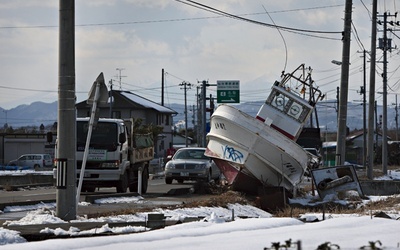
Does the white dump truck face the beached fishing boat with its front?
no

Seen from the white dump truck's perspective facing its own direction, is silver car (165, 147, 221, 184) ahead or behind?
behind

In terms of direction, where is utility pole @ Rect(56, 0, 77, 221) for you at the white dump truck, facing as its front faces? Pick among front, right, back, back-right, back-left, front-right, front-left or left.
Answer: front-left

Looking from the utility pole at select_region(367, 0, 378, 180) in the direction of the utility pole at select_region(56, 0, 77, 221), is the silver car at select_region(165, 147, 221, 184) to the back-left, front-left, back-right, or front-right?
front-right

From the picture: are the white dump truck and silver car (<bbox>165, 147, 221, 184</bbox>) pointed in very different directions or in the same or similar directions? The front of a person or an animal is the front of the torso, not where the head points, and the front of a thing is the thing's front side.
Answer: same or similar directions

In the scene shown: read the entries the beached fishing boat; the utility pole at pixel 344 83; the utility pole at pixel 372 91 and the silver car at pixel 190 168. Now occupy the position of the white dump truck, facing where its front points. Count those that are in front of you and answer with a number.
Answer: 0

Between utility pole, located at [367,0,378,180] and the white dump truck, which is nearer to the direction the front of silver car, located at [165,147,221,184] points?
the white dump truck

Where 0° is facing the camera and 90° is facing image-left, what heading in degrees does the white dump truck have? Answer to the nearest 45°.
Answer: approximately 45°

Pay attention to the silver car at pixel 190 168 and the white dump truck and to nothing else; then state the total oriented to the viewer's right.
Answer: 0

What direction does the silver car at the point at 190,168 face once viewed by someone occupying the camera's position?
facing the viewer and to the left of the viewer

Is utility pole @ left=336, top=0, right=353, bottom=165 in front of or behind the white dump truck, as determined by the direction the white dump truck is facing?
behind
